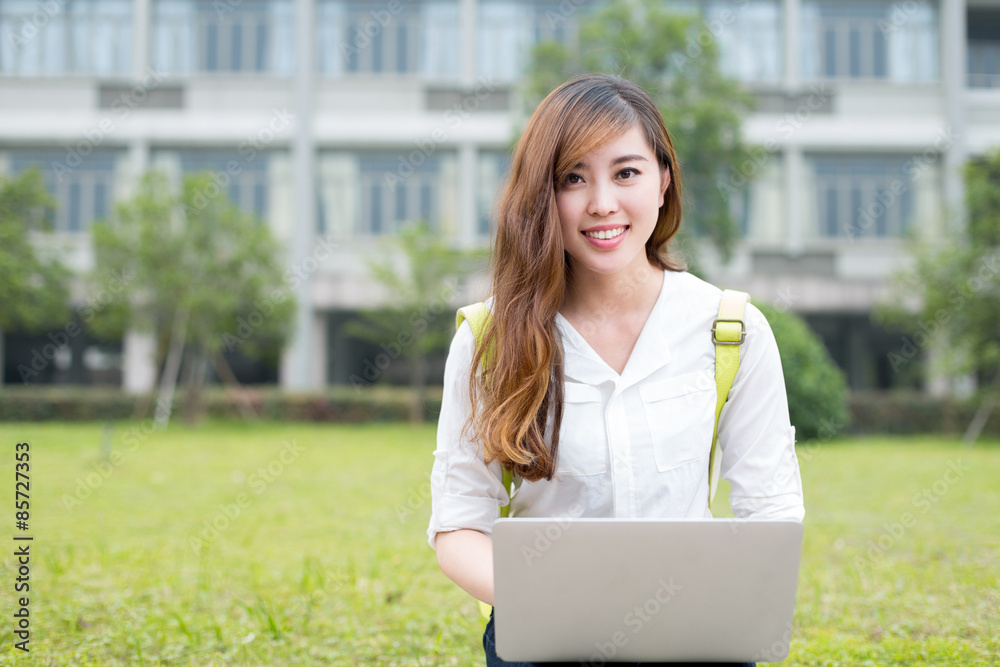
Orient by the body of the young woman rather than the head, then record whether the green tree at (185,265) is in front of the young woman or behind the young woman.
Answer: behind

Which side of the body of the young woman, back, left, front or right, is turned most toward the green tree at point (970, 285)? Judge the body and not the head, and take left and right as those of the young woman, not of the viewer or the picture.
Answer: back

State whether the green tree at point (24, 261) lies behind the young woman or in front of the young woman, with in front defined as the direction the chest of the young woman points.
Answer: behind

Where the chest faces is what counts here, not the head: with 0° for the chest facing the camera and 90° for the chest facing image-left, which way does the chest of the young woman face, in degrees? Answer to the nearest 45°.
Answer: approximately 0°

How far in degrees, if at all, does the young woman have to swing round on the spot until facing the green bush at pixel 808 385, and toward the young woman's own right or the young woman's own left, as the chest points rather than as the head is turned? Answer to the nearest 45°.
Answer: approximately 180°

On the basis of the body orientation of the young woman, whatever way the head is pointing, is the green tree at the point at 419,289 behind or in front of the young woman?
behind
